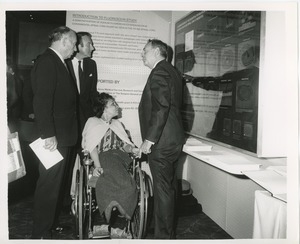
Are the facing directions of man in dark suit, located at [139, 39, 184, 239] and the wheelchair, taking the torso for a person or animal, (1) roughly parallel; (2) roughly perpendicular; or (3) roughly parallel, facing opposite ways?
roughly perpendicular

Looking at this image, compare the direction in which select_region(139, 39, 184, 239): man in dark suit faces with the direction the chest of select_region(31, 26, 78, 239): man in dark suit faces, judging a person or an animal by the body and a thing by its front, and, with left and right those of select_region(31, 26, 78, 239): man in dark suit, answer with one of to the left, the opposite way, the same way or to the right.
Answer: the opposite way

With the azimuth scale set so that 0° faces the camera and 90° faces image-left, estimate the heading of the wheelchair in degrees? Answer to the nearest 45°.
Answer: approximately 0°

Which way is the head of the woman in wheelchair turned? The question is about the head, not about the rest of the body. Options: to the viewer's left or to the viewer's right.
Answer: to the viewer's right

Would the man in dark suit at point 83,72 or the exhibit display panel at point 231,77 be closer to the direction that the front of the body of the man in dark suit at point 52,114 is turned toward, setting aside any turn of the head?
the exhibit display panel

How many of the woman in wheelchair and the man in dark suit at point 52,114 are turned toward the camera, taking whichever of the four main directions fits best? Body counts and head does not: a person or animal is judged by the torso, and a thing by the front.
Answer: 1

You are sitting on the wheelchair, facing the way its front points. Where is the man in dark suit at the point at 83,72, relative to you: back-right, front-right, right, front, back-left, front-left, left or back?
back

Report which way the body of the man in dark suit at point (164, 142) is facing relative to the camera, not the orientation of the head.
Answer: to the viewer's left

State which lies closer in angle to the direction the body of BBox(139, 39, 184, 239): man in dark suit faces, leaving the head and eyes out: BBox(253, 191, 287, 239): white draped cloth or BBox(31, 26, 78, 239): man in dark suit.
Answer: the man in dark suit

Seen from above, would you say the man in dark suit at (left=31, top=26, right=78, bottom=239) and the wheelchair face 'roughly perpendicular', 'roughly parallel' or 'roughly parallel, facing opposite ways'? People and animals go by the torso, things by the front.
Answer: roughly perpendicular

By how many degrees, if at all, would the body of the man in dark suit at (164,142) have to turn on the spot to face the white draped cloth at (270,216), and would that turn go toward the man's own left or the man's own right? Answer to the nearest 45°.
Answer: approximately 135° to the man's own left

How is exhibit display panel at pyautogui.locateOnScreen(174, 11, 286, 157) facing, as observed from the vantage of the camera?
facing the viewer and to the left of the viewer

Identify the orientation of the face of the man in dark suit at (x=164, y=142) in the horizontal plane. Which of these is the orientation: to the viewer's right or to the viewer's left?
to the viewer's left
